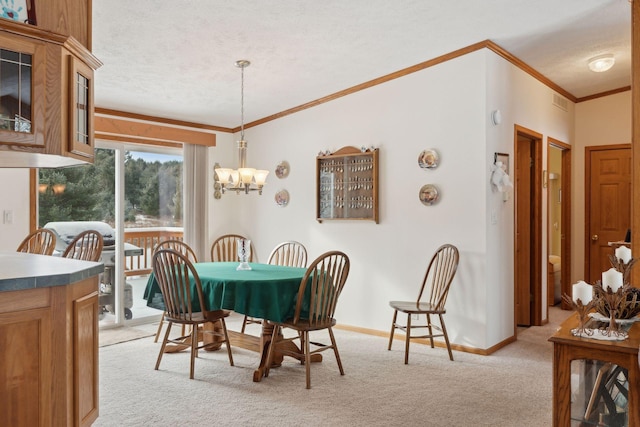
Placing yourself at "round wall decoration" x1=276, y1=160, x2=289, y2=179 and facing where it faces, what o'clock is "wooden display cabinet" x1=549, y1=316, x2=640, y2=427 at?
The wooden display cabinet is roughly at 10 o'clock from the round wall decoration.

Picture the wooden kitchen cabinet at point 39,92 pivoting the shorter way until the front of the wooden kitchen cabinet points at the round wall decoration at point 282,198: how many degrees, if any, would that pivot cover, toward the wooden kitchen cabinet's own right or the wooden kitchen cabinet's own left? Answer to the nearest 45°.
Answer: approximately 90° to the wooden kitchen cabinet's own left

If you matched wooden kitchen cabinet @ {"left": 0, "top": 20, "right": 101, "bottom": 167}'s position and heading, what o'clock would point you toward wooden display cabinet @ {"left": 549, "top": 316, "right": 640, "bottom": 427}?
The wooden display cabinet is roughly at 10 o'clock from the wooden kitchen cabinet.

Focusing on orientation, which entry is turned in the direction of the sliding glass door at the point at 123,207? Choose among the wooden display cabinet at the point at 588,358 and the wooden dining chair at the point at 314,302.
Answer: the wooden dining chair

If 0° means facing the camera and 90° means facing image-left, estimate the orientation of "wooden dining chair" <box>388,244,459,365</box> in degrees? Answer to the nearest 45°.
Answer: approximately 45°

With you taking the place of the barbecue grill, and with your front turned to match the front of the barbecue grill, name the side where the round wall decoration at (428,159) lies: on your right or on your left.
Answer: on your left

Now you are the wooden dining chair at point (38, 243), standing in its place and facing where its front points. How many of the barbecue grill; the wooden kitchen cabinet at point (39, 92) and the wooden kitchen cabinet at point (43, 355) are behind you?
1
